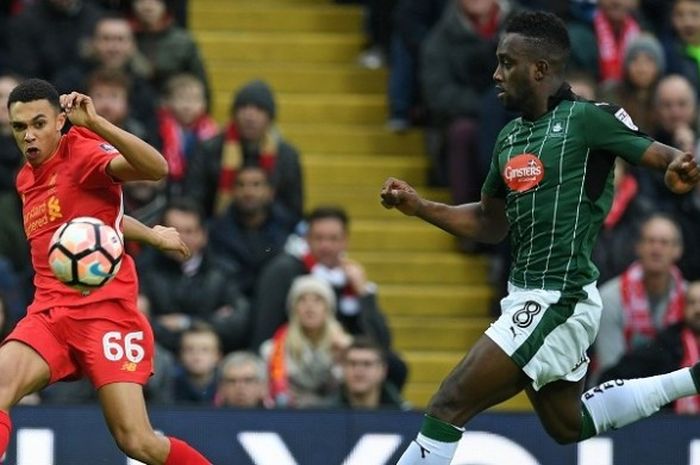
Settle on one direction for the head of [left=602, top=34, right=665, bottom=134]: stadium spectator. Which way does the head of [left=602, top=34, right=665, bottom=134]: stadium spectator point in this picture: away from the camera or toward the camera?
toward the camera

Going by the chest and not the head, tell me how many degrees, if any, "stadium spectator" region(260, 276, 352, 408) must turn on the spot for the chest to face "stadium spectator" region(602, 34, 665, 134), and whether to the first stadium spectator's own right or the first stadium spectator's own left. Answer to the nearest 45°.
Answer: approximately 135° to the first stadium spectator's own left

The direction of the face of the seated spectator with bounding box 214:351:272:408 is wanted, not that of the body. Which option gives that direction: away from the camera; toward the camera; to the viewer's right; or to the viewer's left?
toward the camera

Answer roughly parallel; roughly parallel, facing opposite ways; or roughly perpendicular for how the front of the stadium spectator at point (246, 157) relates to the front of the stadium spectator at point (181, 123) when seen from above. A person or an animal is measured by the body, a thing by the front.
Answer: roughly parallel

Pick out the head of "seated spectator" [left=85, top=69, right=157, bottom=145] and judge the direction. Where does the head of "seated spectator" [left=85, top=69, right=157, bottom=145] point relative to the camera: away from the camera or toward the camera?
toward the camera

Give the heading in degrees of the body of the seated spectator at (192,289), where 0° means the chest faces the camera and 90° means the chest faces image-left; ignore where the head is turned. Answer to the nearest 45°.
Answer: approximately 0°

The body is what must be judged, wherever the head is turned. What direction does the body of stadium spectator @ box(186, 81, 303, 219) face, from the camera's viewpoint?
toward the camera

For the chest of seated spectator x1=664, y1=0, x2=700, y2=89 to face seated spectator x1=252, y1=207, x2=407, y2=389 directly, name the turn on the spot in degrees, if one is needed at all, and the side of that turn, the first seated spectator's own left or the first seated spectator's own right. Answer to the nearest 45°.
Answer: approximately 45° to the first seated spectator's own right

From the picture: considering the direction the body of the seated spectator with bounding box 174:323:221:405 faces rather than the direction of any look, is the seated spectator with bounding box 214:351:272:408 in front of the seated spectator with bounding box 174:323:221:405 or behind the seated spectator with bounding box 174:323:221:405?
in front

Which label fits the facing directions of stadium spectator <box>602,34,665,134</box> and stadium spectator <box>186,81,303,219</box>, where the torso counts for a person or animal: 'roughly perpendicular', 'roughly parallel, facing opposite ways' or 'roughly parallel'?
roughly parallel

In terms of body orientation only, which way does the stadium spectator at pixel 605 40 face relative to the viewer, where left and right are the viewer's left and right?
facing the viewer

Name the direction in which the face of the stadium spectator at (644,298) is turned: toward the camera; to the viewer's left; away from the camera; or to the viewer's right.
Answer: toward the camera

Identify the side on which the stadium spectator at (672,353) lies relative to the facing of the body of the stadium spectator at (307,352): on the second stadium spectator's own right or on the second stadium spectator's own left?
on the second stadium spectator's own left

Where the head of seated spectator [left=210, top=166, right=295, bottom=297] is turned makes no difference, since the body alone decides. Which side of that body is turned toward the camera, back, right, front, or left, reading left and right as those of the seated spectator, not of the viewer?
front
